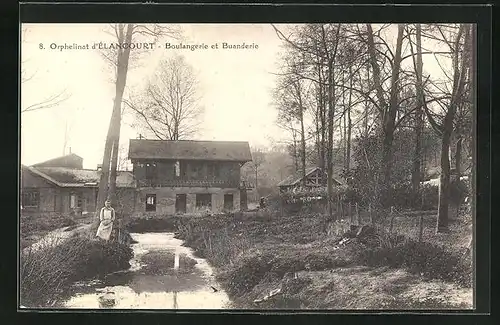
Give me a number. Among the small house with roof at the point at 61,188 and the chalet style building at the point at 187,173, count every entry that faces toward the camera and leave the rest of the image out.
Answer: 2

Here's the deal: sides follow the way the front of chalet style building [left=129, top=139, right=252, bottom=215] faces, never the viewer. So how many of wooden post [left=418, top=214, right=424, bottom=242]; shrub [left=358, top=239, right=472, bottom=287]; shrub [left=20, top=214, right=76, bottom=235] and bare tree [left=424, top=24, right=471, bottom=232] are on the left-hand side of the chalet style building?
3

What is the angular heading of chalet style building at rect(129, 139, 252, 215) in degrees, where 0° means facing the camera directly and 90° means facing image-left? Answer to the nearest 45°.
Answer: approximately 0°

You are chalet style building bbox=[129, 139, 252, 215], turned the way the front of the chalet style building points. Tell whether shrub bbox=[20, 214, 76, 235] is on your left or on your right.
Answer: on your right
